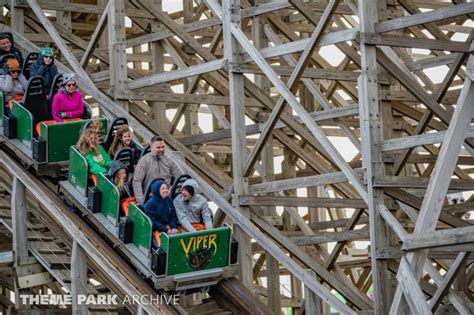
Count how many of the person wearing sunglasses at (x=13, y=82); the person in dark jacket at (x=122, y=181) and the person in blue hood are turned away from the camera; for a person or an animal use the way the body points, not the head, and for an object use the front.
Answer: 0

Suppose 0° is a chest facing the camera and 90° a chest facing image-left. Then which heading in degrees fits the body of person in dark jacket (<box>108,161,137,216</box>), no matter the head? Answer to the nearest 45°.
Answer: approximately 315°

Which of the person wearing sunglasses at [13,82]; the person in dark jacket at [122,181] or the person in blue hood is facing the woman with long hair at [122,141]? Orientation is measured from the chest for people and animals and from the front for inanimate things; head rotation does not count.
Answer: the person wearing sunglasses

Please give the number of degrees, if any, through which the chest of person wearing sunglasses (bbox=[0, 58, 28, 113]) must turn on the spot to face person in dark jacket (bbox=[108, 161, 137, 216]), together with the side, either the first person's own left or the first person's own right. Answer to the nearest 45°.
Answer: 0° — they already face them

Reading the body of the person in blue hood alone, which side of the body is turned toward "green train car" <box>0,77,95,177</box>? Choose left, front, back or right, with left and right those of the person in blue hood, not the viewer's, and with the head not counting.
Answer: back

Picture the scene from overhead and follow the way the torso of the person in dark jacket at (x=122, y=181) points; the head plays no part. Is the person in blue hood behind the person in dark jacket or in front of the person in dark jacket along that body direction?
in front

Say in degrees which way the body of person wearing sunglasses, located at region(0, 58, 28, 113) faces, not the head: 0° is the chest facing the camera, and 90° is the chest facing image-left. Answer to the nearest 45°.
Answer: approximately 315°

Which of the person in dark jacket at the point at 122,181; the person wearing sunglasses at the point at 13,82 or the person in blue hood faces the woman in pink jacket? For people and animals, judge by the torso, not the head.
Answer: the person wearing sunglasses

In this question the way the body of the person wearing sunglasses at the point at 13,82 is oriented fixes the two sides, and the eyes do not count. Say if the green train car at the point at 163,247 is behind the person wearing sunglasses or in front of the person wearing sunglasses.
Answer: in front

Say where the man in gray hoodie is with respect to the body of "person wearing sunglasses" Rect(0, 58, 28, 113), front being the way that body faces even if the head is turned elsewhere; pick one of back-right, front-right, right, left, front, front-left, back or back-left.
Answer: front

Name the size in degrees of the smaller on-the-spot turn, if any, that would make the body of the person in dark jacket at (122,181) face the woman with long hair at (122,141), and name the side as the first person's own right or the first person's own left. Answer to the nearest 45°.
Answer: approximately 135° to the first person's own left
